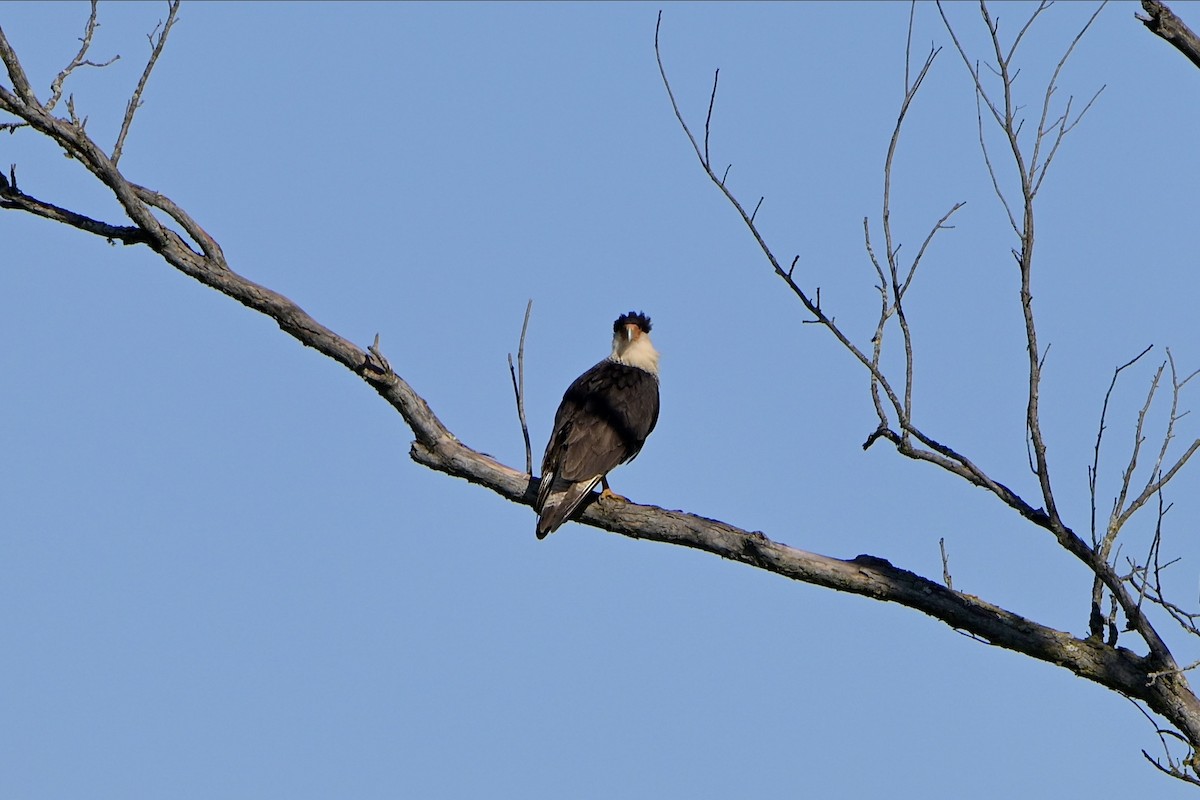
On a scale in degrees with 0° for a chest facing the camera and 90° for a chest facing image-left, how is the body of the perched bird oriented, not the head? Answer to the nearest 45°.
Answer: approximately 225°
